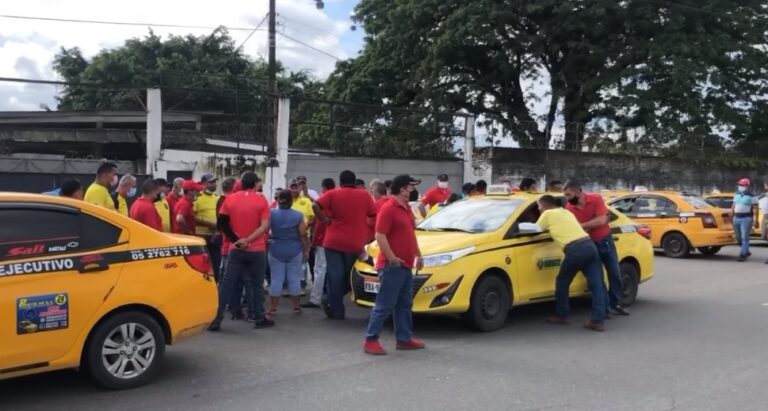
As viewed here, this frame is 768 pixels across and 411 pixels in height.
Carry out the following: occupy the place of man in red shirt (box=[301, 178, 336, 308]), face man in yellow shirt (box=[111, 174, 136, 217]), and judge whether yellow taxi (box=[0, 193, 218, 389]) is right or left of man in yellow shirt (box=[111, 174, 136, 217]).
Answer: left

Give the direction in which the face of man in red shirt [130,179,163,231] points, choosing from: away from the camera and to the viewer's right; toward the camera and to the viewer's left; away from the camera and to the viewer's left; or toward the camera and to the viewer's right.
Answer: away from the camera and to the viewer's right

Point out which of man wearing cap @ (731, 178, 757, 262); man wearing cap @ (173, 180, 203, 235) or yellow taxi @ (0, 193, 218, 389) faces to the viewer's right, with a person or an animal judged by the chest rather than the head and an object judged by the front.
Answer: man wearing cap @ (173, 180, 203, 235)

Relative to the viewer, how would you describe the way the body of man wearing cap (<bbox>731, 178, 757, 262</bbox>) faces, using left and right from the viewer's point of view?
facing the viewer

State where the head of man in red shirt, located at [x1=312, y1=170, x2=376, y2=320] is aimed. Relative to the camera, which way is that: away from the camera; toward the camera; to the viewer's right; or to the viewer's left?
away from the camera

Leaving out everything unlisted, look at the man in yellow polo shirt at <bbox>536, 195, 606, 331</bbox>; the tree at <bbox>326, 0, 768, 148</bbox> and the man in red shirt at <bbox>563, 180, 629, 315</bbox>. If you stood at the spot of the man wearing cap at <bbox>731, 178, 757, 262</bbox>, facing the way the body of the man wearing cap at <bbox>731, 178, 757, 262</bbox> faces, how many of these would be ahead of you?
2

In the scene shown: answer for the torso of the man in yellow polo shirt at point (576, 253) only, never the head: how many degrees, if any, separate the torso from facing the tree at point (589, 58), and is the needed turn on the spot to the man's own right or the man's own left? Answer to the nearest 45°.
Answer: approximately 45° to the man's own right

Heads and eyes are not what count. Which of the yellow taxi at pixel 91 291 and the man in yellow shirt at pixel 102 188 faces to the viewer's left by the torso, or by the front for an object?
the yellow taxi

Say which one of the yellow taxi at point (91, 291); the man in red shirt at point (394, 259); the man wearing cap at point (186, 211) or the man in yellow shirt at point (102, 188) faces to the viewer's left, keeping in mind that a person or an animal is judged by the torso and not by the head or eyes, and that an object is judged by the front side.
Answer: the yellow taxi

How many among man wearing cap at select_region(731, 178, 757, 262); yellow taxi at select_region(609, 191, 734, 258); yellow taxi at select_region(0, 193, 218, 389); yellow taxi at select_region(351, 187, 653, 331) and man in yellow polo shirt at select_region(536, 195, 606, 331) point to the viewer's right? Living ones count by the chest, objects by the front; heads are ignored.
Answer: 0

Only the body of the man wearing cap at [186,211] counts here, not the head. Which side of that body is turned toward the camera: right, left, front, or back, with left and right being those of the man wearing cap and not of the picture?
right

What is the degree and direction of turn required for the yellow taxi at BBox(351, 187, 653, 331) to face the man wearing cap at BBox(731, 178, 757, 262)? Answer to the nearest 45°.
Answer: approximately 180°

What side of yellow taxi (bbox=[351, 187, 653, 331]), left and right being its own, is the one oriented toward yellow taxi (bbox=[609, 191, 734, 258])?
back
